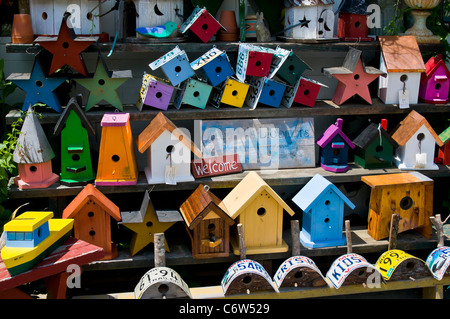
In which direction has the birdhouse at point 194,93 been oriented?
toward the camera

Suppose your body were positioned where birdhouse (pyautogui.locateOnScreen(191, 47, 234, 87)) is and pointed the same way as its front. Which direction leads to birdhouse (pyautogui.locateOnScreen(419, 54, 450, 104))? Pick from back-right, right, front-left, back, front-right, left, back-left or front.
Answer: left

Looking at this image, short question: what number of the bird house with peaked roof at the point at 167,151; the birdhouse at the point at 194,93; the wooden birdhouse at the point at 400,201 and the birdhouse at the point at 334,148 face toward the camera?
4

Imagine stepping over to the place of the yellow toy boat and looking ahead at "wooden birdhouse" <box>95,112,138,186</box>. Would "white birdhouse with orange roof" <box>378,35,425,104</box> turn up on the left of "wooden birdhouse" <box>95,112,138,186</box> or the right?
right

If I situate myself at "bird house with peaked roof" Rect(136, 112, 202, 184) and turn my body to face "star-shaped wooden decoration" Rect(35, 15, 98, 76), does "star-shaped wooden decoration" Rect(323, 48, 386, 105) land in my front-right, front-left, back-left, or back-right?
back-right

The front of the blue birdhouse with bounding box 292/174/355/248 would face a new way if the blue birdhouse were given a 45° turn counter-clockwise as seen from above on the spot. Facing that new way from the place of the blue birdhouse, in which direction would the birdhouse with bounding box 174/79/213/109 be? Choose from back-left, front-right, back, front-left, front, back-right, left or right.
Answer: back

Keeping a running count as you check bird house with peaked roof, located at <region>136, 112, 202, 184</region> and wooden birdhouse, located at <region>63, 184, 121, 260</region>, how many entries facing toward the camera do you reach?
2

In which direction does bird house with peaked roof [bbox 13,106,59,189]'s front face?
toward the camera

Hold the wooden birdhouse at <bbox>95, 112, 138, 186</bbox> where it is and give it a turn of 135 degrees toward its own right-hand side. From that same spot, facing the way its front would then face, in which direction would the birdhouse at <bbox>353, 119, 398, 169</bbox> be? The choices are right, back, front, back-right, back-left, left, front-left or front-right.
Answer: back-right

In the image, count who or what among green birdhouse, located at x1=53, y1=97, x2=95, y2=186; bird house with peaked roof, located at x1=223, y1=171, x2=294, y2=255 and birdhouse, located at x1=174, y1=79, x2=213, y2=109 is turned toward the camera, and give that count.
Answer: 3

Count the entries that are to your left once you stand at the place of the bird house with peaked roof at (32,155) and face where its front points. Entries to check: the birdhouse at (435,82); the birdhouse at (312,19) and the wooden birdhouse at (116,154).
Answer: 3

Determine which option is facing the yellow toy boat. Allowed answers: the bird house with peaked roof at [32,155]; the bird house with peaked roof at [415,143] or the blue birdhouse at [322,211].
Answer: the bird house with peaked roof at [32,155]

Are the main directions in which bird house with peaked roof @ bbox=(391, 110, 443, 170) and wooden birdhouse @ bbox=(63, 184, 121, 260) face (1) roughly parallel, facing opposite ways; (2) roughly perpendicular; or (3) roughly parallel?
roughly parallel

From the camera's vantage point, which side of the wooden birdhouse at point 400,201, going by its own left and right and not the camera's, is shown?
front

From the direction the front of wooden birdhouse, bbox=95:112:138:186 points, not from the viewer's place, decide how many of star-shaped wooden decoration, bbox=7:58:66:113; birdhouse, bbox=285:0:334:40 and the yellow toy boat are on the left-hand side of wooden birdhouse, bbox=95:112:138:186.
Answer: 1
